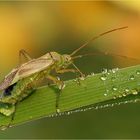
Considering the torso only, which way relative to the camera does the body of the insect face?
to the viewer's right
